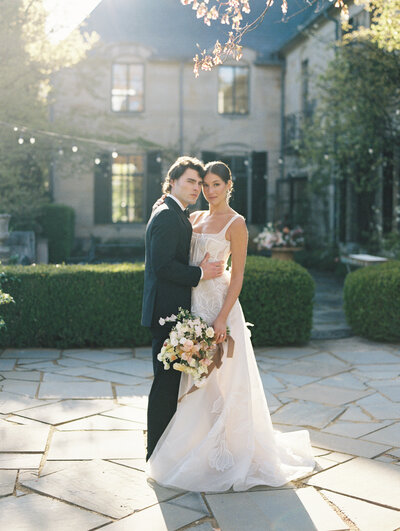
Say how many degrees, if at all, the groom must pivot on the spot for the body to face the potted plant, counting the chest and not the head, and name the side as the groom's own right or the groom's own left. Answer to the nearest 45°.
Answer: approximately 90° to the groom's own left

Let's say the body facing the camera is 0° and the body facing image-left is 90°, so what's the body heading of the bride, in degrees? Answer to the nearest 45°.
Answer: approximately 45°

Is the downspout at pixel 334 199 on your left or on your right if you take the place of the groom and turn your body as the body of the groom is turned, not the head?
on your left

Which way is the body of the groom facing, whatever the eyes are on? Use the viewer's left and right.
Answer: facing to the right of the viewer

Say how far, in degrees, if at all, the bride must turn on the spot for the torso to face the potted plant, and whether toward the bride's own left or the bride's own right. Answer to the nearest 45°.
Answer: approximately 135° to the bride's own right

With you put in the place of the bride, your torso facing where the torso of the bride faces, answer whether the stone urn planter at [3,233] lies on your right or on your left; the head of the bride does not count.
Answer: on your right
